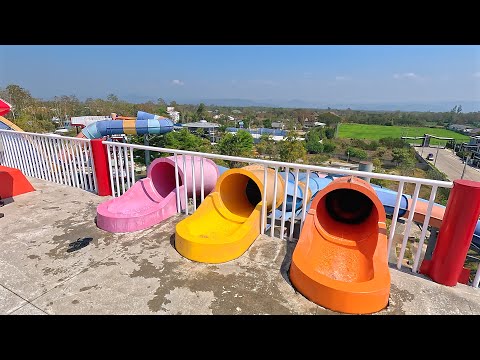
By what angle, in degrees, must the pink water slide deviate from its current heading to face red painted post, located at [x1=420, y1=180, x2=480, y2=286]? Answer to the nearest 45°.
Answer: approximately 90° to its left

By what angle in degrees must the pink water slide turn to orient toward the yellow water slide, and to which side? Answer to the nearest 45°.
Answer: approximately 90° to its left

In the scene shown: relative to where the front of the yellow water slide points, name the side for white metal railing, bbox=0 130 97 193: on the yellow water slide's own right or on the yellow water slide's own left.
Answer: on the yellow water slide's own right

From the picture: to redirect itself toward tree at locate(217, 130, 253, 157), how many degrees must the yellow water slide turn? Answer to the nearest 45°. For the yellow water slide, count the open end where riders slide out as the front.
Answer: approximately 135° to its right

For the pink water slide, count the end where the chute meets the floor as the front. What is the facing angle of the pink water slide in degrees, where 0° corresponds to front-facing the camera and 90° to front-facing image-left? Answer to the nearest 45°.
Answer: approximately 45°

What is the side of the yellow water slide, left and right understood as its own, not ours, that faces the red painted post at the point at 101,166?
right

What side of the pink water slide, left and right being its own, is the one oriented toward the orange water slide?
left

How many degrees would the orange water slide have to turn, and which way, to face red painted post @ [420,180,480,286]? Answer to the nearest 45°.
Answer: approximately 90° to its left

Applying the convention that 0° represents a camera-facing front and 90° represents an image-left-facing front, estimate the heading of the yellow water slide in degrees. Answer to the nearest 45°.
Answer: approximately 45°

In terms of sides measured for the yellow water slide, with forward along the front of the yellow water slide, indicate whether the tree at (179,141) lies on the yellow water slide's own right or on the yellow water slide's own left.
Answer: on the yellow water slide's own right
